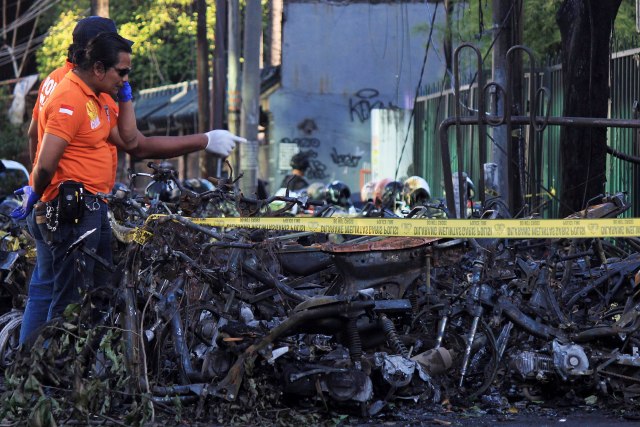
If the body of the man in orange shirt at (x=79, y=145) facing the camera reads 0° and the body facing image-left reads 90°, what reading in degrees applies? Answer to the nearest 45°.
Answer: approximately 315°
